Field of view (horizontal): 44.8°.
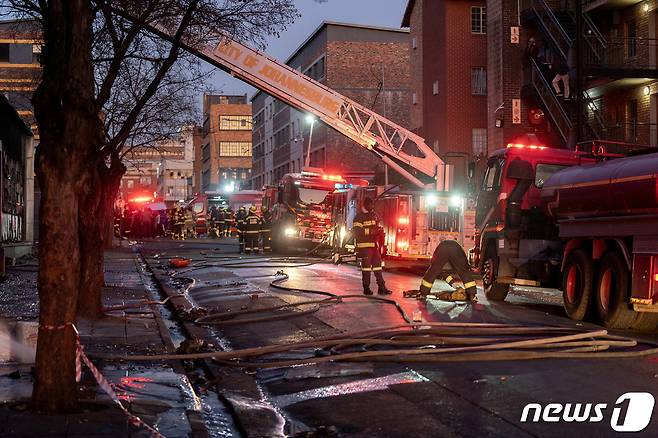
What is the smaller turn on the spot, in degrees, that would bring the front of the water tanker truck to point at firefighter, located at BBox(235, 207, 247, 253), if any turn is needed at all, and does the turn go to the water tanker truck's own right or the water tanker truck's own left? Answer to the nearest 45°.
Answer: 0° — it already faces them

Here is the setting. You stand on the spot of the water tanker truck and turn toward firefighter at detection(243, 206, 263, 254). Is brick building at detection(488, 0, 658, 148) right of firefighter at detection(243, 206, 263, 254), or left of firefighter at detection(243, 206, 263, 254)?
right

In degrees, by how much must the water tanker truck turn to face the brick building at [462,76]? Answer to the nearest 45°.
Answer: approximately 45° to its right

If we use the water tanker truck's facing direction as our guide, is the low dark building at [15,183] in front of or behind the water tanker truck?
in front

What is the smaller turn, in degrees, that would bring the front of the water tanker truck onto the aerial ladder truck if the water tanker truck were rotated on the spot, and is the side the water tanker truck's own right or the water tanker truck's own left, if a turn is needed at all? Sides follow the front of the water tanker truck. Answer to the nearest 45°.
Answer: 0° — it already faces it

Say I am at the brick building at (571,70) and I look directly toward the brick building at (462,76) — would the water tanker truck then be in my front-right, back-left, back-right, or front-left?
back-left

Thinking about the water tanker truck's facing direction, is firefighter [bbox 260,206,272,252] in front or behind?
in front

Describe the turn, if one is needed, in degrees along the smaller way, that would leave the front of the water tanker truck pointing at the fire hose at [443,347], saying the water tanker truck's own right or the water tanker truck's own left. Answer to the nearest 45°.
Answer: approximately 135° to the water tanker truck's own left

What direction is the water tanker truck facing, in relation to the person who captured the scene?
facing away from the viewer and to the left of the viewer

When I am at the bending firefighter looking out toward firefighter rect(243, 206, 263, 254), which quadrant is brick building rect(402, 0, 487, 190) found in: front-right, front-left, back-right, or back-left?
front-right

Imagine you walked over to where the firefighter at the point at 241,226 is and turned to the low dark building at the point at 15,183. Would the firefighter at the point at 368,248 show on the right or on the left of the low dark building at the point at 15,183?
left

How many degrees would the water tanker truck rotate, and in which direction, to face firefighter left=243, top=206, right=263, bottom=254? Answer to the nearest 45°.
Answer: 0° — it already faces them

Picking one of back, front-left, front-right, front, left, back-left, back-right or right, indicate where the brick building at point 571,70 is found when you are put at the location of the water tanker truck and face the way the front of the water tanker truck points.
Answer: front-right

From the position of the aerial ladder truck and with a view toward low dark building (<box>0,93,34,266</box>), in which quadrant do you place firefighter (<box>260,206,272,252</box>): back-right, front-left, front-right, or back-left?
front-right
